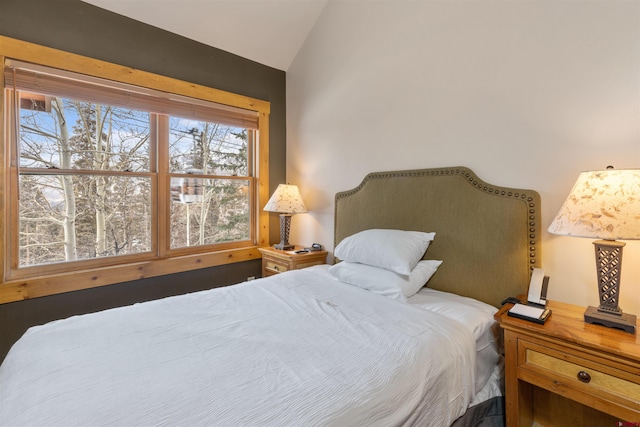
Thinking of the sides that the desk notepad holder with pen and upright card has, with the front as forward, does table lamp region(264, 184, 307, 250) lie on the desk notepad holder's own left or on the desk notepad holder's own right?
on the desk notepad holder's own right

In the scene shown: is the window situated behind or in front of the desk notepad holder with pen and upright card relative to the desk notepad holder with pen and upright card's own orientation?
in front

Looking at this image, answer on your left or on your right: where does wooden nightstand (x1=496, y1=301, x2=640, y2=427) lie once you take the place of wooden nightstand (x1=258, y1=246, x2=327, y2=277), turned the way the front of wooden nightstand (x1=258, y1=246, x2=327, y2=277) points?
on your left

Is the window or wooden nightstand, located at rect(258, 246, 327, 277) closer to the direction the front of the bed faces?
the window

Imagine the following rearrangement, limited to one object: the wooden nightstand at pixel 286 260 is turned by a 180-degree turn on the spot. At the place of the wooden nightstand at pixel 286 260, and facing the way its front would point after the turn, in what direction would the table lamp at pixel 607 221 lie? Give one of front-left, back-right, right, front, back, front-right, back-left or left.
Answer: right

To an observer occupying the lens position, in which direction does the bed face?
facing the viewer and to the left of the viewer

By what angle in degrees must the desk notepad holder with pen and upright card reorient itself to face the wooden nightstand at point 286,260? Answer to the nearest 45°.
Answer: approximately 45° to its right

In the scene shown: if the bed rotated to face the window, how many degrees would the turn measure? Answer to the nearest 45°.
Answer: approximately 90° to its right

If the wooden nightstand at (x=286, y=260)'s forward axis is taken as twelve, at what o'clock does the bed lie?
The bed is roughly at 10 o'clock from the wooden nightstand.

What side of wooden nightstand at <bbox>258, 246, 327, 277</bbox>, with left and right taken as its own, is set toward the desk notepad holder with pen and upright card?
left

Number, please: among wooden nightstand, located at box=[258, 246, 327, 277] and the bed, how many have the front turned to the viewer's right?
0
